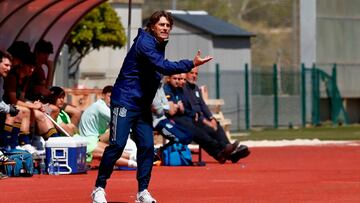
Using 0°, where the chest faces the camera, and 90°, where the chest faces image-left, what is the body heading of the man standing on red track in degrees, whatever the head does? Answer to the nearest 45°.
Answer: approximately 315°

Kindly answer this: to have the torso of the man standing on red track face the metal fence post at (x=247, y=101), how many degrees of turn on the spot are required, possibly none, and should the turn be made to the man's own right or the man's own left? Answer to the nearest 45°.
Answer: approximately 135° to the man's own left
